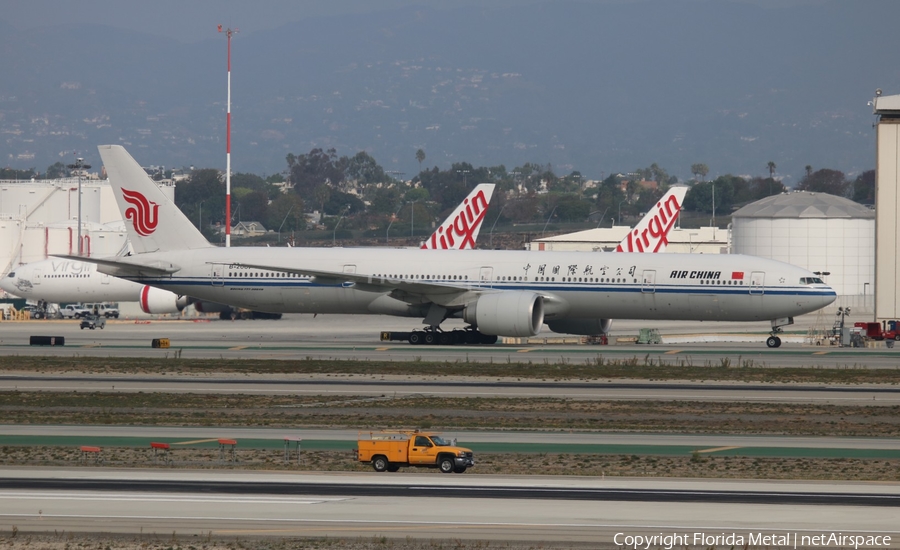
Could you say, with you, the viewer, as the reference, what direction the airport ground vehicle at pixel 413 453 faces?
facing the viewer and to the right of the viewer
